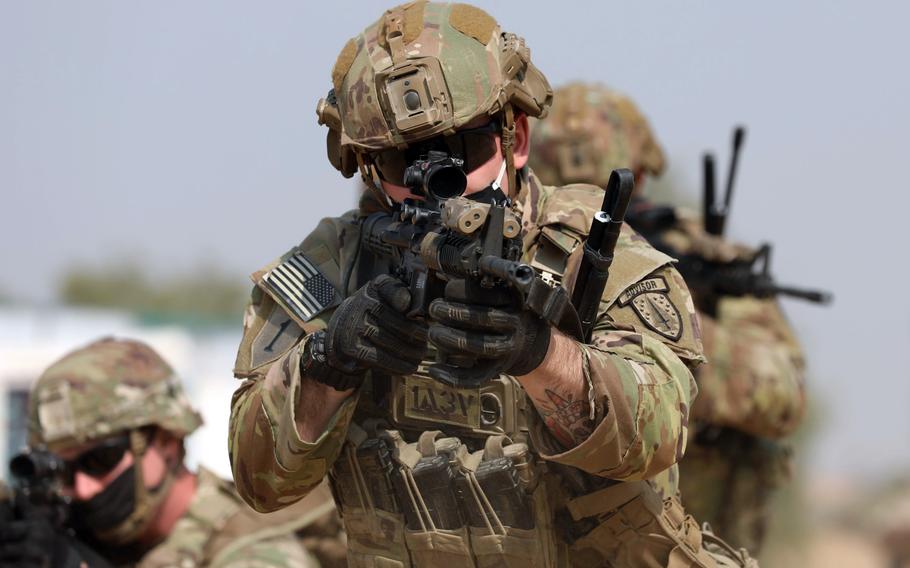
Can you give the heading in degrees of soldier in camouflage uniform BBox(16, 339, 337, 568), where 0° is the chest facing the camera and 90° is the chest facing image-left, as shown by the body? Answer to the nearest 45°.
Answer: approximately 45°

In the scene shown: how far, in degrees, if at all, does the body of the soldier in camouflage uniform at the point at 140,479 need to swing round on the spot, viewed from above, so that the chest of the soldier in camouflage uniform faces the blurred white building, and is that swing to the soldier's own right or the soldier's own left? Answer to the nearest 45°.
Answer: approximately 135° to the soldier's own right

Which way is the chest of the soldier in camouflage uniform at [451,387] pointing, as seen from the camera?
toward the camera

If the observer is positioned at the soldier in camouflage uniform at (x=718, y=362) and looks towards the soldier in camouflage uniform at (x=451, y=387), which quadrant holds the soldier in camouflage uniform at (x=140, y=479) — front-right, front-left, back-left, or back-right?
front-right

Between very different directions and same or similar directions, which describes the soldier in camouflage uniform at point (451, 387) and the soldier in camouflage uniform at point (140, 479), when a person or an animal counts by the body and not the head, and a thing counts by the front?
same or similar directions

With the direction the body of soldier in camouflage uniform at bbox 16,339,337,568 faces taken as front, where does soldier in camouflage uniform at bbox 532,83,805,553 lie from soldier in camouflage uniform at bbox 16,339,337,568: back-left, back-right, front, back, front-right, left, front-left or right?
back-left

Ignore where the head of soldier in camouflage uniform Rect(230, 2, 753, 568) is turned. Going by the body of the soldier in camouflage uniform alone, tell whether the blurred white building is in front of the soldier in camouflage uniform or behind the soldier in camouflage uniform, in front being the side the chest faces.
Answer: behind

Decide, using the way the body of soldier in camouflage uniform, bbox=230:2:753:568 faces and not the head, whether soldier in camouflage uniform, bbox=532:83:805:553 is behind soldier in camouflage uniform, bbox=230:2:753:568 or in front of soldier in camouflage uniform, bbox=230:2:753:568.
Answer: behind

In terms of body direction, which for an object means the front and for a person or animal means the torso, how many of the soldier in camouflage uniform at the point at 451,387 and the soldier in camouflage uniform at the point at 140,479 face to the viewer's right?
0
